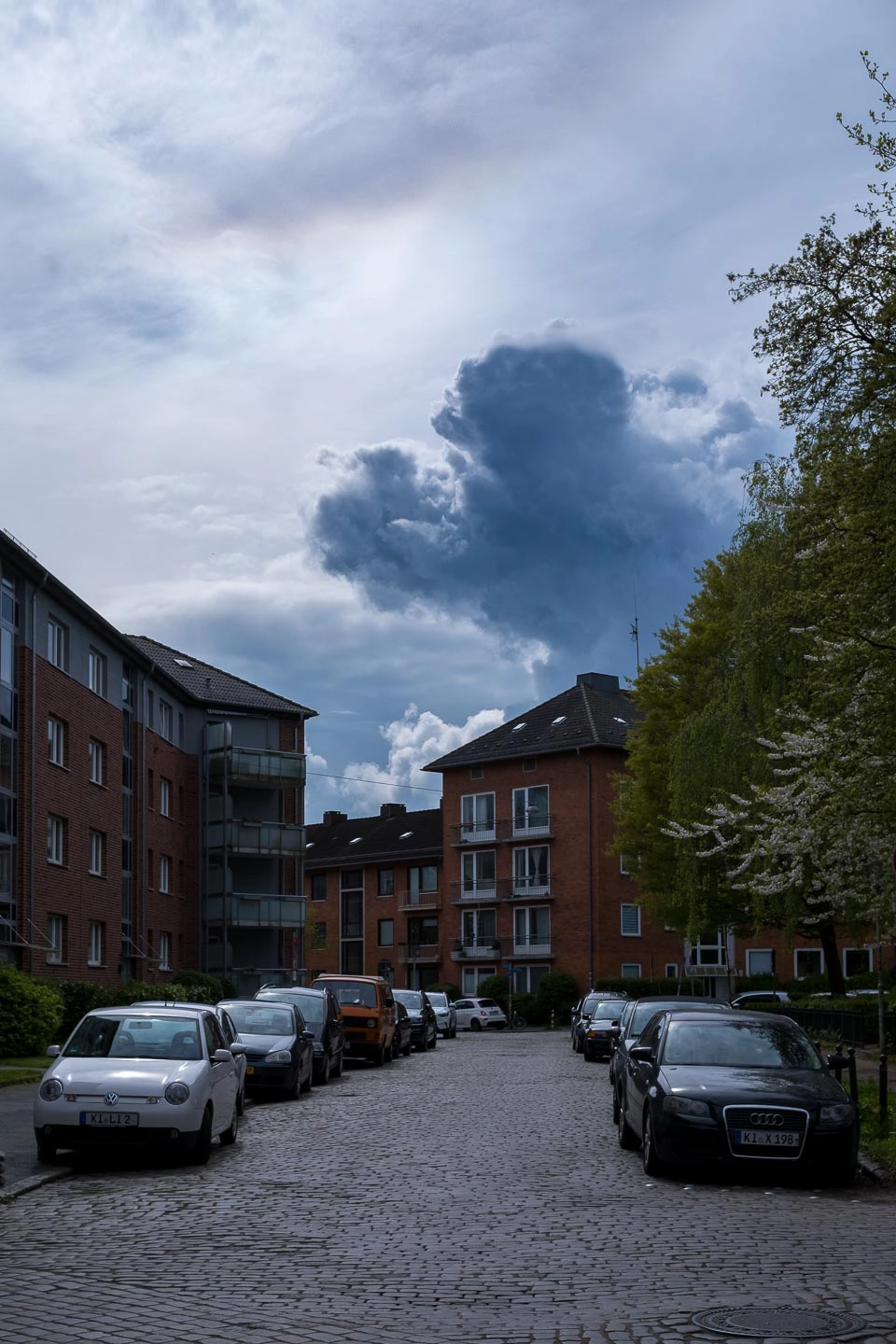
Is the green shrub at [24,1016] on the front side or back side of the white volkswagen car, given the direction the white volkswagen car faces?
on the back side

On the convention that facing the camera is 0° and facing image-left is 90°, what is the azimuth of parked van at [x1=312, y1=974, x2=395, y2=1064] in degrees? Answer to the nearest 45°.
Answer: approximately 0°

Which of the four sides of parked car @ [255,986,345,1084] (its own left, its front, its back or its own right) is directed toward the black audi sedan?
front

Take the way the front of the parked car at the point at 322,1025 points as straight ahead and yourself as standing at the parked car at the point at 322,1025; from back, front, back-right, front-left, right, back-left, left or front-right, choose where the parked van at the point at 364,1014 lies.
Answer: back

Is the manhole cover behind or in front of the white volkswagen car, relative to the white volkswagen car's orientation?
in front

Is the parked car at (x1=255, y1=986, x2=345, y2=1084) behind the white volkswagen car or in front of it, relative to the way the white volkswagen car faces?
behind

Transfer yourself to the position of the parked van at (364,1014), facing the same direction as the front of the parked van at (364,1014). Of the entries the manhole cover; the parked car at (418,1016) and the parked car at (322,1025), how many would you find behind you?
1

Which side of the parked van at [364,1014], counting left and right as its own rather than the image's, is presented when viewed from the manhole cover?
front

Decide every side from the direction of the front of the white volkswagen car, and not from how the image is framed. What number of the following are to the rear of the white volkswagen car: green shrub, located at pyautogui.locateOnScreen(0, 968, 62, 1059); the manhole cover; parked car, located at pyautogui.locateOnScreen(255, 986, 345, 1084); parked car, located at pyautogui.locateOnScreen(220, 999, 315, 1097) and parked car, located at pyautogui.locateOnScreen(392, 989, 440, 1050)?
4

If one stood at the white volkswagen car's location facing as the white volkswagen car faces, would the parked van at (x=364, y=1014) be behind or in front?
behind

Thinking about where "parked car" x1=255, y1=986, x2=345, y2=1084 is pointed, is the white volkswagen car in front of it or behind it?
in front

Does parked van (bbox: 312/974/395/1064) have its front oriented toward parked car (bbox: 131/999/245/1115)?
yes
